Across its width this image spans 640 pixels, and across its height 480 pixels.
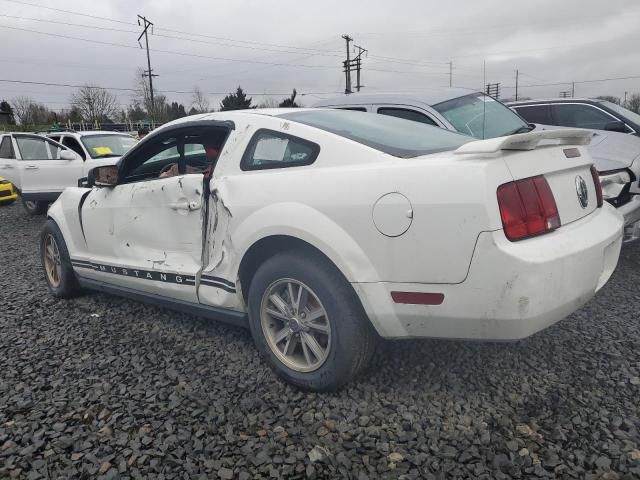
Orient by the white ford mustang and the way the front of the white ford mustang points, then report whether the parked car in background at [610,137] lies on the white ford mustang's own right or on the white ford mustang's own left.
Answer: on the white ford mustang's own right

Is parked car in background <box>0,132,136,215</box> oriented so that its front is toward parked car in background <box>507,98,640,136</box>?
yes

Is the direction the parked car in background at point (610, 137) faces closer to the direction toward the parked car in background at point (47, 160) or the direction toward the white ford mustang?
the white ford mustang

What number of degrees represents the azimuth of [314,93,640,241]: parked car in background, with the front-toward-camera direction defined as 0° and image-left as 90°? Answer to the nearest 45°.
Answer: approximately 315°
